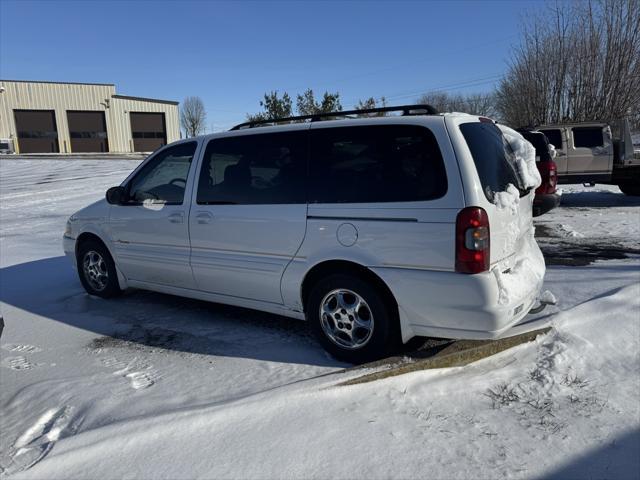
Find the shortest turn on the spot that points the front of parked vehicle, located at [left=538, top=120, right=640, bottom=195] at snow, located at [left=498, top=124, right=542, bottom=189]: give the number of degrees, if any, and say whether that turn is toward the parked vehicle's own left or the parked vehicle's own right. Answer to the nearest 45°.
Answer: approximately 90° to the parked vehicle's own left

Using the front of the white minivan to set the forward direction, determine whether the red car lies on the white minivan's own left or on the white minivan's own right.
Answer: on the white minivan's own right

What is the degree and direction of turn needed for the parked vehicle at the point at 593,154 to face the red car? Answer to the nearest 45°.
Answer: approximately 90° to its left

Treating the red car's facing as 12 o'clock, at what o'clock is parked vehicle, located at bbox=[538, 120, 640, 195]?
The parked vehicle is roughly at 2 o'clock from the red car.

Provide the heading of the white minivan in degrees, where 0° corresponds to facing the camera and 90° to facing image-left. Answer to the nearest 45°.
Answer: approximately 135°

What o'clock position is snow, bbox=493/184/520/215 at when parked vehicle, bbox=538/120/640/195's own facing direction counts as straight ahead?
The snow is roughly at 9 o'clock from the parked vehicle.

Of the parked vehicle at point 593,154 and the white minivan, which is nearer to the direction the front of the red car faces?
the parked vehicle
